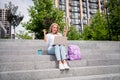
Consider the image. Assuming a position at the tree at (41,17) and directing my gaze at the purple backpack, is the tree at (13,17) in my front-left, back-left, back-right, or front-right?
back-right

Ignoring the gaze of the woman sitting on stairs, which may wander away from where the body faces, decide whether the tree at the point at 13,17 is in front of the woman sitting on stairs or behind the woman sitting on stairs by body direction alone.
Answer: behind

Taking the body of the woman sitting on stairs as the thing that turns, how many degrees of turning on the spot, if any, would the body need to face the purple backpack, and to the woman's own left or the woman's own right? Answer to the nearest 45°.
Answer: approximately 90° to the woman's own left

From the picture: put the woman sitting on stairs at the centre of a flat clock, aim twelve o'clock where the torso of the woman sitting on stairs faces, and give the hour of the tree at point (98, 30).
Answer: The tree is roughly at 8 o'clock from the woman sitting on stairs.

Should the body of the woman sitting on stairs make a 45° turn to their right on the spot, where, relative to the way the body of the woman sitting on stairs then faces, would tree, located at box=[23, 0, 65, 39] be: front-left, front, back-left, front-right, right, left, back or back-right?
back

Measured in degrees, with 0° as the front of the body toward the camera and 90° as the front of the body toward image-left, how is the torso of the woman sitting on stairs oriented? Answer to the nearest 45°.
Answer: approximately 315°

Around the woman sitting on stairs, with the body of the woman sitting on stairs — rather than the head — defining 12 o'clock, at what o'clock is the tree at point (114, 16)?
The tree is roughly at 8 o'clock from the woman sitting on stairs.
